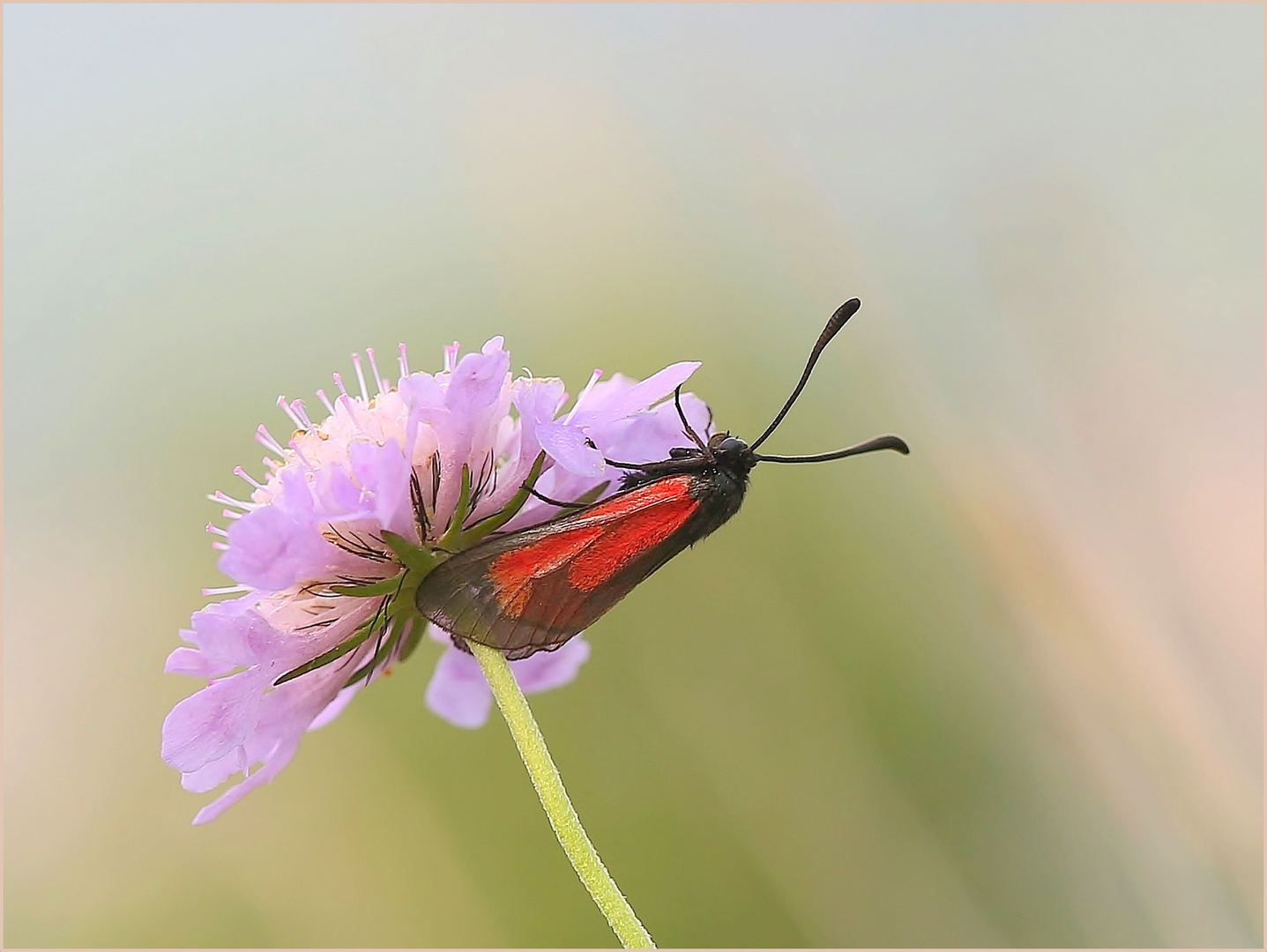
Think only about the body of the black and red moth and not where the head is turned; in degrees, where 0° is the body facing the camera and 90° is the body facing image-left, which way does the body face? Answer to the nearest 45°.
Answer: approximately 270°
